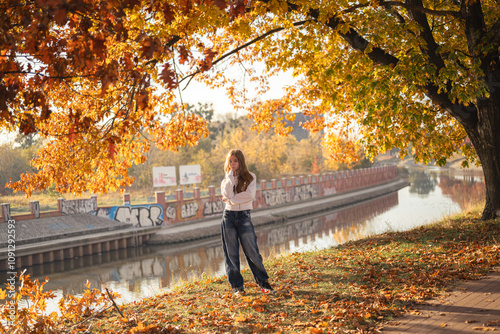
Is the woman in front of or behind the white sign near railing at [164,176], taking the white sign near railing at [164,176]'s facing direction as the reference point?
in front

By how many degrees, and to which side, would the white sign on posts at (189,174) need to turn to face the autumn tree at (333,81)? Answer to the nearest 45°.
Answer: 0° — it already faces it

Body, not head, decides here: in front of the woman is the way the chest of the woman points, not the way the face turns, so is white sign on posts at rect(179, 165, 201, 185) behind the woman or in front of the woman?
behind

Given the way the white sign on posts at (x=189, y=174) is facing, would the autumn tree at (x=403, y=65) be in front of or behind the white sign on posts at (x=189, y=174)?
in front

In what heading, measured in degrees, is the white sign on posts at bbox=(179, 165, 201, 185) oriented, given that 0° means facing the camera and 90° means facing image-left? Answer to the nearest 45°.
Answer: approximately 0°
